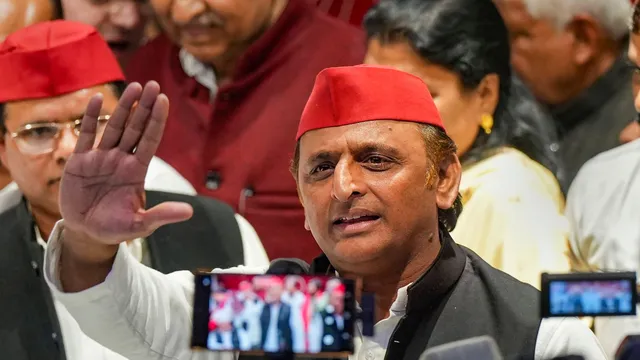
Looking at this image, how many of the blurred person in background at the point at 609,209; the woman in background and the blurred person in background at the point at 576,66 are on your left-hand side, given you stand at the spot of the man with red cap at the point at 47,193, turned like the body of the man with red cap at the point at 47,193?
3

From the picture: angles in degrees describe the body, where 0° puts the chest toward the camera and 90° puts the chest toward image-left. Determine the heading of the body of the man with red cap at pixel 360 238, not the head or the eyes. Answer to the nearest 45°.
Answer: approximately 45°

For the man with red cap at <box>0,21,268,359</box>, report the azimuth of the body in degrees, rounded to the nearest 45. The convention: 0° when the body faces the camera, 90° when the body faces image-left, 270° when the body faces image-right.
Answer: approximately 0°

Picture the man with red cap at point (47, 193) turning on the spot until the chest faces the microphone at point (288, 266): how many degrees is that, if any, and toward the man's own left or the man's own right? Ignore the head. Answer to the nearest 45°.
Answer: approximately 45° to the man's own left

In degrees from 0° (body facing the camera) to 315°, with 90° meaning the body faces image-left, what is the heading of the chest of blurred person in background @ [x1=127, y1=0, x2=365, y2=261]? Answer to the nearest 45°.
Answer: approximately 45°

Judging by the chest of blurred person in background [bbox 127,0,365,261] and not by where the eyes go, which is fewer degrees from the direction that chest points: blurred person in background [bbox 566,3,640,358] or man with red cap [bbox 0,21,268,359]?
the man with red cap

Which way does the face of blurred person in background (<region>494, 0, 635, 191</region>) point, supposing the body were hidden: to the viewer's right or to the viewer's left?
to the viewer's left

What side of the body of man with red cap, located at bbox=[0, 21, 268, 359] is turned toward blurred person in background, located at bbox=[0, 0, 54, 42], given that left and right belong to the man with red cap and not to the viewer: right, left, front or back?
back

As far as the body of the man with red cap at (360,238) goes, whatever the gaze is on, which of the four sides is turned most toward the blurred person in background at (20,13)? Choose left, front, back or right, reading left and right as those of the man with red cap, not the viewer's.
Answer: right
